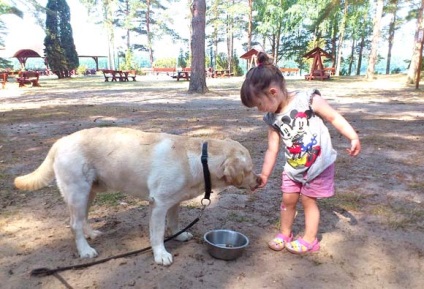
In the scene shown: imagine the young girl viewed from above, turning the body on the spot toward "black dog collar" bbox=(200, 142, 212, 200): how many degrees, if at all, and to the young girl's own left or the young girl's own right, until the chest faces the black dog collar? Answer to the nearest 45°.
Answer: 0° — they already face it

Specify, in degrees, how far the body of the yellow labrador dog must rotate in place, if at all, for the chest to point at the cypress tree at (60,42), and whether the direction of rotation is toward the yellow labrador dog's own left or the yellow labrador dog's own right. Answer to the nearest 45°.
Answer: approximately 90° to the yellow labrador dog's own left

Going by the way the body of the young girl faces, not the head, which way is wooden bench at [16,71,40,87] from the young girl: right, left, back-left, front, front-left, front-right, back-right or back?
right

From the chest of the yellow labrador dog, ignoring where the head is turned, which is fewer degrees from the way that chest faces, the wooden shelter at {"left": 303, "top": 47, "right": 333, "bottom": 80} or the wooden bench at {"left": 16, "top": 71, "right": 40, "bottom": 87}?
the wooden shelter

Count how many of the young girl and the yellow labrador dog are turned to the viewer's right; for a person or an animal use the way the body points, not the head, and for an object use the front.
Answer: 1

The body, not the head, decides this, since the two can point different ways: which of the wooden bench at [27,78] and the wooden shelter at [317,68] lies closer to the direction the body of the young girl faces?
the wooden bench

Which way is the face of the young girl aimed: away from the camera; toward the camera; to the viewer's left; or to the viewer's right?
to the viewer's left

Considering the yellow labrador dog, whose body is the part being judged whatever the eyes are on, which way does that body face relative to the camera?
to the viewer's right
